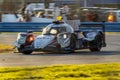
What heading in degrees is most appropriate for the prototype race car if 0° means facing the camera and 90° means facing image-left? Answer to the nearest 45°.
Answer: approximately 45°

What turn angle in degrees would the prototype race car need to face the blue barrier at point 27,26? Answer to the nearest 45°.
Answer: approximately 135° to its right
